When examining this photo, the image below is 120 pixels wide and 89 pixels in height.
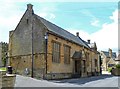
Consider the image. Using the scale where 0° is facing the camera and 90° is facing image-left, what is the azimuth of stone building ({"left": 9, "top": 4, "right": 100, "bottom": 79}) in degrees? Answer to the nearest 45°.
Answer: approximately 315°
